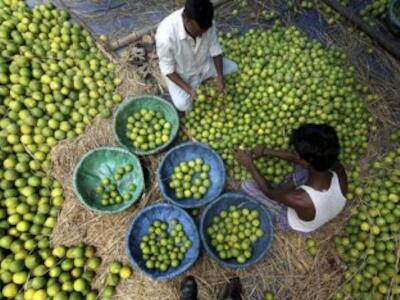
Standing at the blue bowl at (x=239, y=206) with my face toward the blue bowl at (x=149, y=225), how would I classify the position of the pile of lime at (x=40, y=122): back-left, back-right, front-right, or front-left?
front-right

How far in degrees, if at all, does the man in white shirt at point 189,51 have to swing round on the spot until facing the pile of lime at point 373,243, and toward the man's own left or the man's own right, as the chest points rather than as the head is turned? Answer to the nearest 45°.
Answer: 0° — they already face it

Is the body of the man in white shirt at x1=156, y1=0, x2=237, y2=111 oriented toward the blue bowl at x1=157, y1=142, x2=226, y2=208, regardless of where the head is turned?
yes

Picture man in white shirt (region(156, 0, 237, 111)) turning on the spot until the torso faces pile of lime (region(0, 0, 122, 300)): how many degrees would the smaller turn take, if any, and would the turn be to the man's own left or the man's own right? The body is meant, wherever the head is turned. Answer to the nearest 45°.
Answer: approximately 90° to the man's own right

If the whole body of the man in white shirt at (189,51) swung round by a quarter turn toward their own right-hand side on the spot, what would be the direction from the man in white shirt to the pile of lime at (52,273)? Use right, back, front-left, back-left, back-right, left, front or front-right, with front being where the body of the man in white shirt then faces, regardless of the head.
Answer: front-left

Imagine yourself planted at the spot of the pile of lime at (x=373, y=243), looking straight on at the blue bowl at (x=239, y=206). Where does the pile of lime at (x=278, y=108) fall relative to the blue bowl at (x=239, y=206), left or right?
right

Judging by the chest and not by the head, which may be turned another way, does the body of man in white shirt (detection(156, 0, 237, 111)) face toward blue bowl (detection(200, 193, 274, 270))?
yes

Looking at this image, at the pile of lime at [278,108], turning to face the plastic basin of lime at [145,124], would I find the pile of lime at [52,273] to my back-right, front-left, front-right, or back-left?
front-left

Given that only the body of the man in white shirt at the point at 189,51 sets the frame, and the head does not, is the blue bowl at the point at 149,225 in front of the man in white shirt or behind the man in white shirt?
in front
